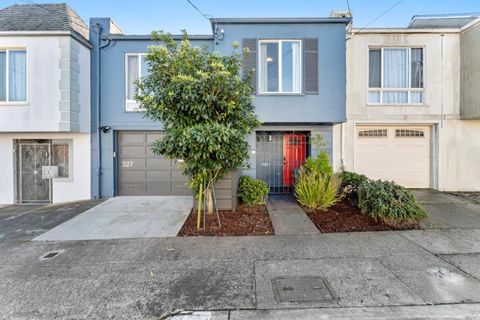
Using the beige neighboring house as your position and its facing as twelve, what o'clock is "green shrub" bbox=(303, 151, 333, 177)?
The green shrub is roughly at 1 o'clock from the beige neighboring house.

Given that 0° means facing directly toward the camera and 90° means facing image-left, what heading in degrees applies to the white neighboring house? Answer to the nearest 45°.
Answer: approximately 0°

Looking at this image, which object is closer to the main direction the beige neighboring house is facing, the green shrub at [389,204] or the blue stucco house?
the green shrub

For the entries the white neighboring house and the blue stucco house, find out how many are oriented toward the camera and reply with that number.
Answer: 2

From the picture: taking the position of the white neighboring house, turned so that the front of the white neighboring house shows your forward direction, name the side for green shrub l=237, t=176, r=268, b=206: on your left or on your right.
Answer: on your left

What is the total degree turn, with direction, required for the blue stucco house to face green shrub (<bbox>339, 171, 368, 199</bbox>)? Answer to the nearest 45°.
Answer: approximately 45° to its left

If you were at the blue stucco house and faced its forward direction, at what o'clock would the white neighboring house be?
The white neighboring house is roughly at 3 o'clock from the blue stucco house.

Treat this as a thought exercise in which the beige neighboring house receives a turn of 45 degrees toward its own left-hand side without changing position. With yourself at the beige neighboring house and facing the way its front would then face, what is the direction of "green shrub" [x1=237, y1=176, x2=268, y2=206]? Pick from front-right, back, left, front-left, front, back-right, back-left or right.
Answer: right

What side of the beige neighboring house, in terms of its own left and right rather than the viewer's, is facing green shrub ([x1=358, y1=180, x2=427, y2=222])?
front

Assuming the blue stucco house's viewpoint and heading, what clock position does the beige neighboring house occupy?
The beige neighboring house is roughly at 9 o'clock from the blue stucco house.

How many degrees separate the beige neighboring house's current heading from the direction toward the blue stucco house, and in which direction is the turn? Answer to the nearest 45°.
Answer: approximately 45° to its right

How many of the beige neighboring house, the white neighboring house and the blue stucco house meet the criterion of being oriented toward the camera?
3

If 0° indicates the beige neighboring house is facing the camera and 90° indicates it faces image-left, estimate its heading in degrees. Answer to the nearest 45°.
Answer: approximately 0°
